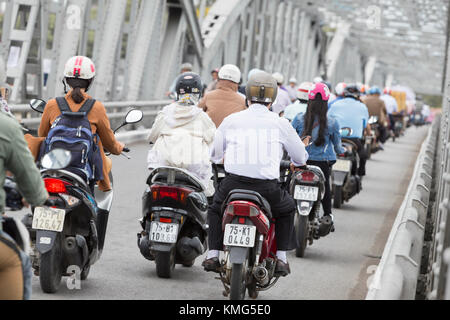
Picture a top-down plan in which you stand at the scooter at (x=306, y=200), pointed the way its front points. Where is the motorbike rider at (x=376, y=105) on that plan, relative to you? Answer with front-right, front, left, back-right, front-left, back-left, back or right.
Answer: front

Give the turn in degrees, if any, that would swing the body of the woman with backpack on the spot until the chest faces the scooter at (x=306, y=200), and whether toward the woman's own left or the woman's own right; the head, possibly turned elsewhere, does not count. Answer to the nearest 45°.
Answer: approximately 45° to the woman's own right

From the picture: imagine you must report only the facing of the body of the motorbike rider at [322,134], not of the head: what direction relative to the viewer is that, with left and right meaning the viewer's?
facing away from the viewer

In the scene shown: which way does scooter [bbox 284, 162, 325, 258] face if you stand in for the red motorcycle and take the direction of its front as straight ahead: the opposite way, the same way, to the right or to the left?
the same way

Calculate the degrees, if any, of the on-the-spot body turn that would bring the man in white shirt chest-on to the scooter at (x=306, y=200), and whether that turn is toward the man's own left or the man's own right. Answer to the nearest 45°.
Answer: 0° — they already face it

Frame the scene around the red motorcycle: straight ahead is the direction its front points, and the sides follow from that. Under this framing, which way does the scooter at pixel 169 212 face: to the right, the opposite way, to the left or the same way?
the same way

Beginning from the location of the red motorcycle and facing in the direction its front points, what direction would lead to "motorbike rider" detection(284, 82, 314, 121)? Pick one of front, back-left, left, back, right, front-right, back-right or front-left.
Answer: front

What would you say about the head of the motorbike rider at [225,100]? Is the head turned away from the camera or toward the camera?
away from the camera

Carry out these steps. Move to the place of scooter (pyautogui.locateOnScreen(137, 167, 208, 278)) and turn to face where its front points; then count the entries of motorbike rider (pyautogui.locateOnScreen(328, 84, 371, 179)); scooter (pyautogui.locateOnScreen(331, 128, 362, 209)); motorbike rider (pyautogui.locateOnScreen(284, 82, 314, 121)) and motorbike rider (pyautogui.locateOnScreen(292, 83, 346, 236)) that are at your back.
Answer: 0

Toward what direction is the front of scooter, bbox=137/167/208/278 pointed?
away from the camera

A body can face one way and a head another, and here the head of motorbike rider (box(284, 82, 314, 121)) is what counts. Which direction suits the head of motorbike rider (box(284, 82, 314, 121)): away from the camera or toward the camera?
away from the camera

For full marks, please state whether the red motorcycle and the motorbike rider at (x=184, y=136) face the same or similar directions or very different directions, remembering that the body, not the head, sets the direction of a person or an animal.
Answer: same or similar directions

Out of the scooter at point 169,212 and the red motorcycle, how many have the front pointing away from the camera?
2

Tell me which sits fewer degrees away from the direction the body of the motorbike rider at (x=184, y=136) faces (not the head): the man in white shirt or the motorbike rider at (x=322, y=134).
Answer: the motorbike rider

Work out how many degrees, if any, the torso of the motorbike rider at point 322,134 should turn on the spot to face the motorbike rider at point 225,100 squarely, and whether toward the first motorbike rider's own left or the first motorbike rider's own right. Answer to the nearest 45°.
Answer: approximately 45° to the first motorbike rider's own left

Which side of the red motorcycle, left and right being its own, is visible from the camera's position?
back

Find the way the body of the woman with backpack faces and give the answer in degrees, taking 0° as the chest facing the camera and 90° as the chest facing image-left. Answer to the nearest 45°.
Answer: approximately 180°

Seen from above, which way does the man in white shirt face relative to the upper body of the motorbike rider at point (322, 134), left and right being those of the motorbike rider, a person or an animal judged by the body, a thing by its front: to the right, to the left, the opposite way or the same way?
the same way

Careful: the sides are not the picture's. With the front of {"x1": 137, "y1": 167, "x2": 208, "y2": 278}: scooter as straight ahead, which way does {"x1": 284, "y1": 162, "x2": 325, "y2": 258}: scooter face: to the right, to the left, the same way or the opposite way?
the same way

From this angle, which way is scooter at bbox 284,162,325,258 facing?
away from the camera

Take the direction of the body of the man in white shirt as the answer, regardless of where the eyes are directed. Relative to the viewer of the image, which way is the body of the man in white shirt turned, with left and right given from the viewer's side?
facing away from the viewer
